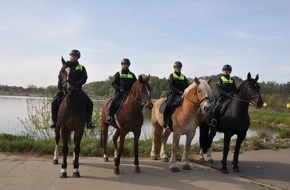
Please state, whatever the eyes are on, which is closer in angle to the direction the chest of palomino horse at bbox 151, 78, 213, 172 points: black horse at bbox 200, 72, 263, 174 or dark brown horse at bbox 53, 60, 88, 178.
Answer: the black horse

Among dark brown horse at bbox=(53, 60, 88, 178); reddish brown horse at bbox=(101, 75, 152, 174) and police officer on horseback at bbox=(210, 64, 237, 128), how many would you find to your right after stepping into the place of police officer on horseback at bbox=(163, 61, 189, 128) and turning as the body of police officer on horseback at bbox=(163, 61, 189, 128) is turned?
2

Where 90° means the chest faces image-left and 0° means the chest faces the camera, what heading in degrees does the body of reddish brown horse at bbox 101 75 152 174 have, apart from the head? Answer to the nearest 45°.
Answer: approximately 315°

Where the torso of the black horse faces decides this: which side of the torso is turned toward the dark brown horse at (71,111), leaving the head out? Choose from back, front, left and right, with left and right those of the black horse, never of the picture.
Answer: right

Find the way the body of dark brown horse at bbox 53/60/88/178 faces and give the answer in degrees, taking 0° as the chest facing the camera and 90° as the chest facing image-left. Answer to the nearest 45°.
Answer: approximately 0°

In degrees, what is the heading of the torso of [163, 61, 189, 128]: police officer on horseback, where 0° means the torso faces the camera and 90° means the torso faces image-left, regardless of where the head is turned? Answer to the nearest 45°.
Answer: approximately 315°

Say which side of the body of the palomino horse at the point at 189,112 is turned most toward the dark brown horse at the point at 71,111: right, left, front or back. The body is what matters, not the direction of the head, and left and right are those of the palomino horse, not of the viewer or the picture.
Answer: right

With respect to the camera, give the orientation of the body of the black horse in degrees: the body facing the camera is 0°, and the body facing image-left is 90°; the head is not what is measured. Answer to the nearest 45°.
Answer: approximately 315°

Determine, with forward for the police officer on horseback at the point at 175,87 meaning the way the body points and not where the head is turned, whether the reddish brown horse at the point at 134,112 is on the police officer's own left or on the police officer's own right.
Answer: on the police officer's own right
